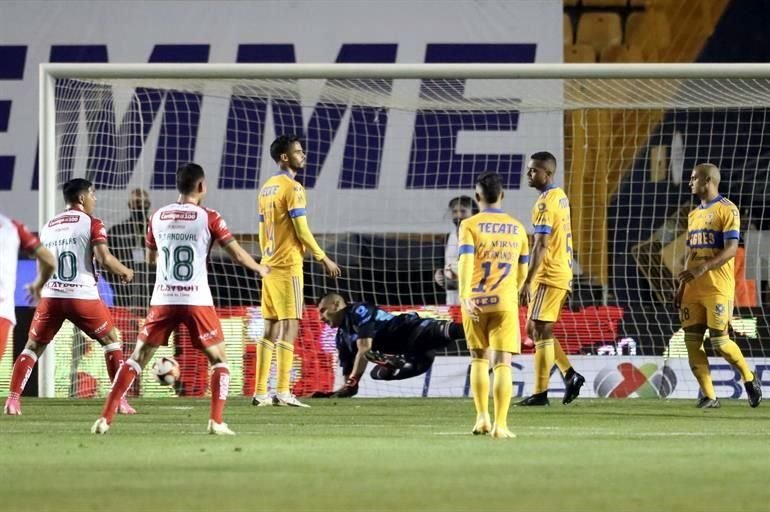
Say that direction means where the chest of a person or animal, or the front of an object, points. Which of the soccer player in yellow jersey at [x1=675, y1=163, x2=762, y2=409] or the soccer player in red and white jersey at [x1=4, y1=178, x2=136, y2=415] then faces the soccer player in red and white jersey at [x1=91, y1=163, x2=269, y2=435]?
the soccer player in yellow jersey

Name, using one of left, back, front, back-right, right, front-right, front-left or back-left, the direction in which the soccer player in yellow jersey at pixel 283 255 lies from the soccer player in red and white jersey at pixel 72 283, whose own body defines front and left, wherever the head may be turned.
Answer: front-right

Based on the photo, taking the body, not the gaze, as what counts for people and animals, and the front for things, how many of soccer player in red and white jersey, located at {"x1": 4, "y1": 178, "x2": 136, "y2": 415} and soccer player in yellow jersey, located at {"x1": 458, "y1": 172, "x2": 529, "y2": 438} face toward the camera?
0

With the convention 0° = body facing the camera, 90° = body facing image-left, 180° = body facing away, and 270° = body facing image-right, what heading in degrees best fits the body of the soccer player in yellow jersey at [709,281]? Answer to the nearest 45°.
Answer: approximately 45°

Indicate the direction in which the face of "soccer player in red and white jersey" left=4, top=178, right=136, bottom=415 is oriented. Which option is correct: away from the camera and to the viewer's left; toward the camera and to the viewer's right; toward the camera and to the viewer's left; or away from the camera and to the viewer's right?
away from the camera and to the viewer's right

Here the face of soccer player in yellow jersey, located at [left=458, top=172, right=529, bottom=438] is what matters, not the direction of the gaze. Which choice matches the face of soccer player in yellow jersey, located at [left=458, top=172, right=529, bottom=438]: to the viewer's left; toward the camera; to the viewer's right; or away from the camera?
away from the camera

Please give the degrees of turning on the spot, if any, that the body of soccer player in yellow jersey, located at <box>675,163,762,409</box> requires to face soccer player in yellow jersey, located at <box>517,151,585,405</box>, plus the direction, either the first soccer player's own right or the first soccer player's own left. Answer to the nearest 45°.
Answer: approximately 45° to the first soccer player's own right

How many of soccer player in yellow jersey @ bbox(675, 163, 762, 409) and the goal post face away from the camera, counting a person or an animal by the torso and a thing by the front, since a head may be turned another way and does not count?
0

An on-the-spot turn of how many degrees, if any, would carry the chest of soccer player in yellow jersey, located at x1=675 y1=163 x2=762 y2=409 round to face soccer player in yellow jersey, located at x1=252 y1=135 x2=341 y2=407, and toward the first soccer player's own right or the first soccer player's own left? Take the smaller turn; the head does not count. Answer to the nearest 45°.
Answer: approximately 45° to the first soccer player's own right

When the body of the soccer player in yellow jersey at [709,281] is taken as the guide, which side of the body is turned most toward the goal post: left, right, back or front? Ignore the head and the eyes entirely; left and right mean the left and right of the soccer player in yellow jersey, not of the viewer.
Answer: right

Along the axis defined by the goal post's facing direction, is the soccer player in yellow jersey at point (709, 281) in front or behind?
in front

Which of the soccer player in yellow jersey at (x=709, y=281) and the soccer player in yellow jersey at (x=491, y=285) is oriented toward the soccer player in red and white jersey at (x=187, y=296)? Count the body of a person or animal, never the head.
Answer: the soccer player in yellow jersey at (x=709, y=281)

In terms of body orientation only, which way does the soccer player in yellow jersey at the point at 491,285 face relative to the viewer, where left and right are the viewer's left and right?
facing away from the viewer
